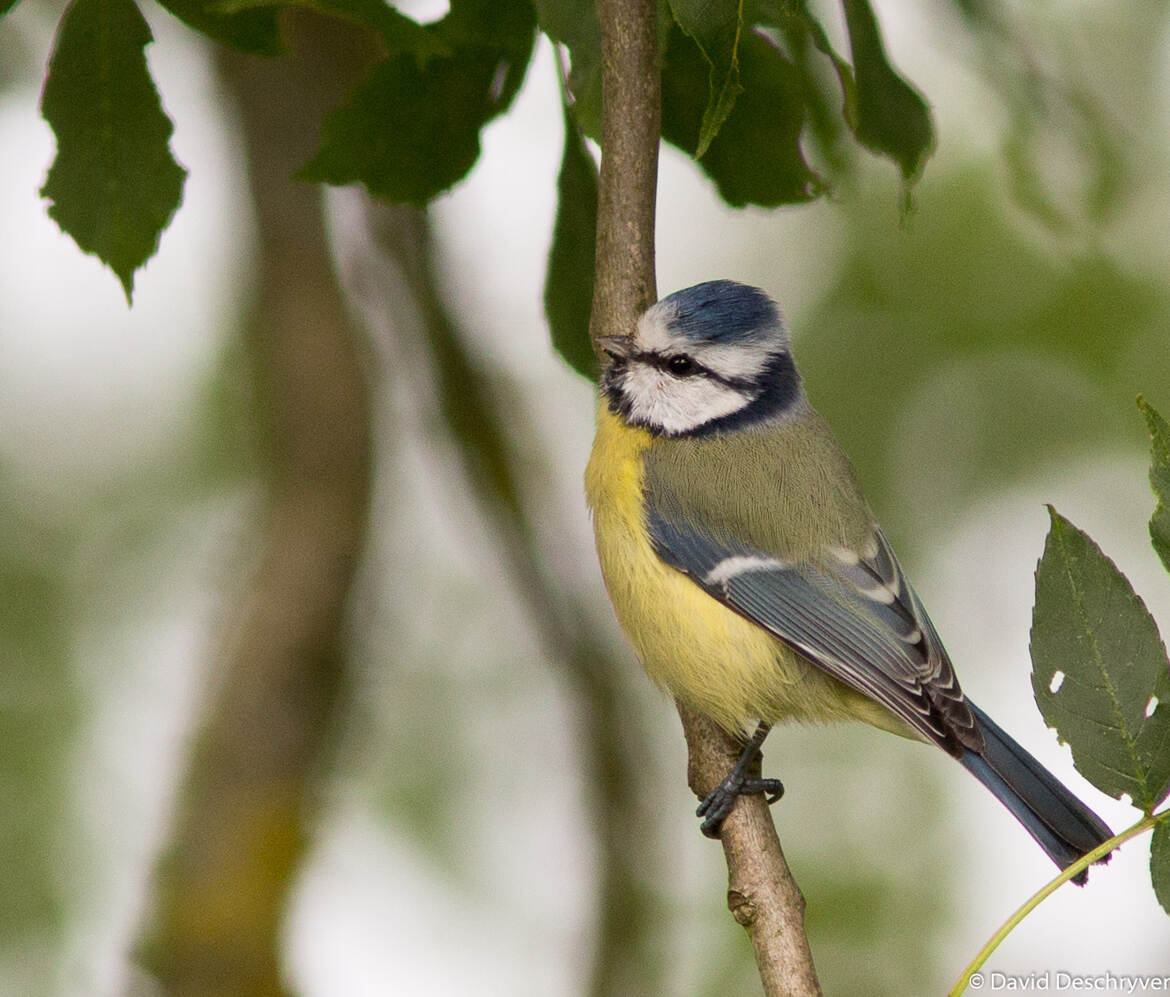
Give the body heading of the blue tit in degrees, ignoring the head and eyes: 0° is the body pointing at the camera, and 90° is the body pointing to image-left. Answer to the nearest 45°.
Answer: approximately 90°

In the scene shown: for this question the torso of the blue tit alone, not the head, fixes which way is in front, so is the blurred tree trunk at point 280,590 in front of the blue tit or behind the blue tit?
in front

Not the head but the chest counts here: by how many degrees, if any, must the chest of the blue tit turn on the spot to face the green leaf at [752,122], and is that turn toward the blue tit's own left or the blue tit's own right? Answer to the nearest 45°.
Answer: approximately 90° to the blue tit's own right

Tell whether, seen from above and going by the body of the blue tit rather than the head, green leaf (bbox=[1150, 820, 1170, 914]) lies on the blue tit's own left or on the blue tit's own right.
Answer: on the blue tit's own left
